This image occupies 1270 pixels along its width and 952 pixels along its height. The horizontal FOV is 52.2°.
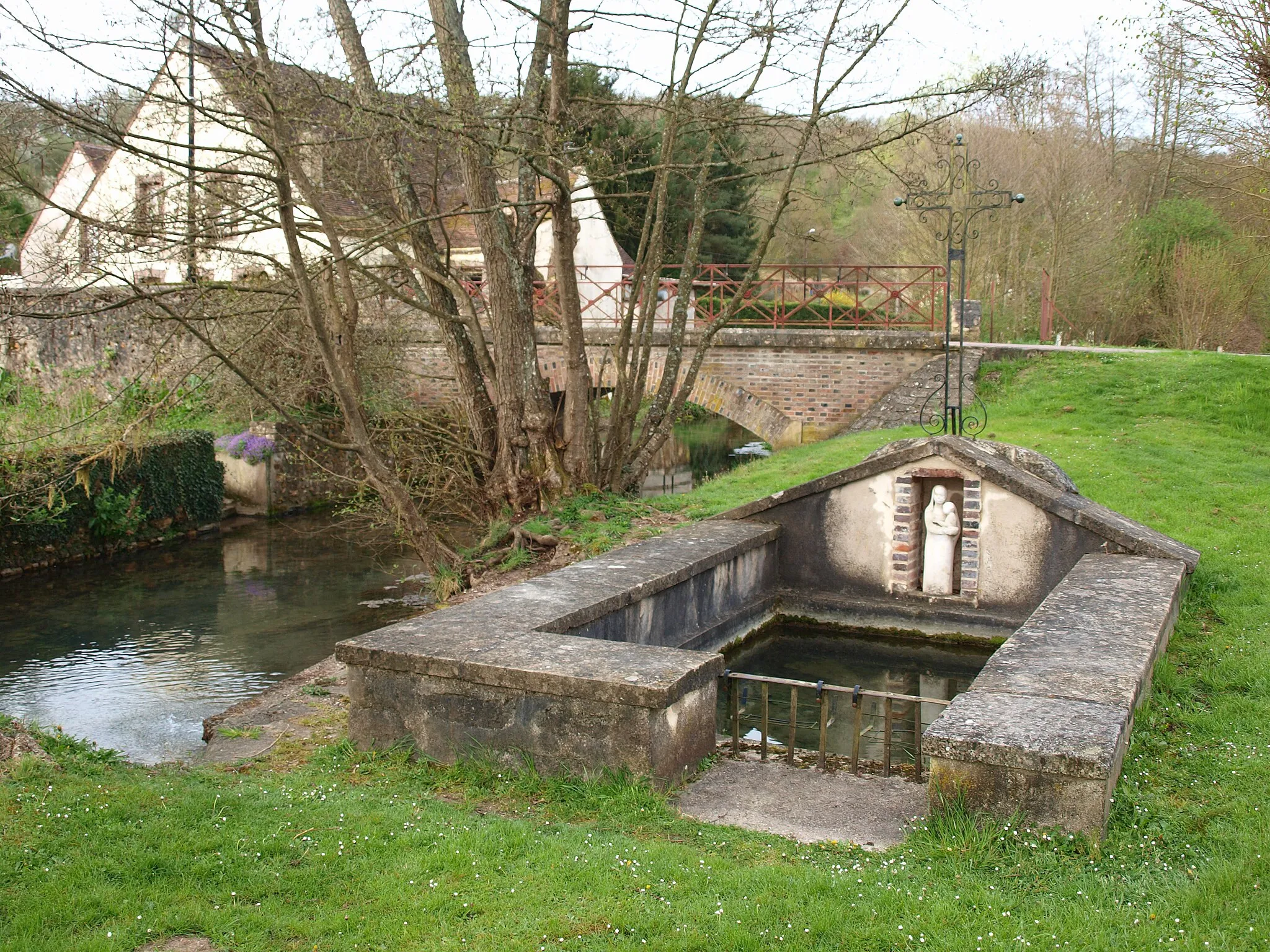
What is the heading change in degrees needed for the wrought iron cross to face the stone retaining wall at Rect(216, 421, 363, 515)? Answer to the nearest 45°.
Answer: approximately 90° to its right

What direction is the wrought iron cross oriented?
toward the camera

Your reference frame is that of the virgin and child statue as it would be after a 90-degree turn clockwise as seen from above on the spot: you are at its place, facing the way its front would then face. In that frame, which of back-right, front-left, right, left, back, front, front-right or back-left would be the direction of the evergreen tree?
front-right

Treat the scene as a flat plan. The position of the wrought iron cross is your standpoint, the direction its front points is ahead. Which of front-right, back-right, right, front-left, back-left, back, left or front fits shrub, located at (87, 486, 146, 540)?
right

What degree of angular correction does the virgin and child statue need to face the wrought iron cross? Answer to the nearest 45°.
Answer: approximately 180°

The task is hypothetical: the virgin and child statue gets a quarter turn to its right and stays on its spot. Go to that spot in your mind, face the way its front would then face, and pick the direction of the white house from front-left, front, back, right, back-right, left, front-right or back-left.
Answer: front
